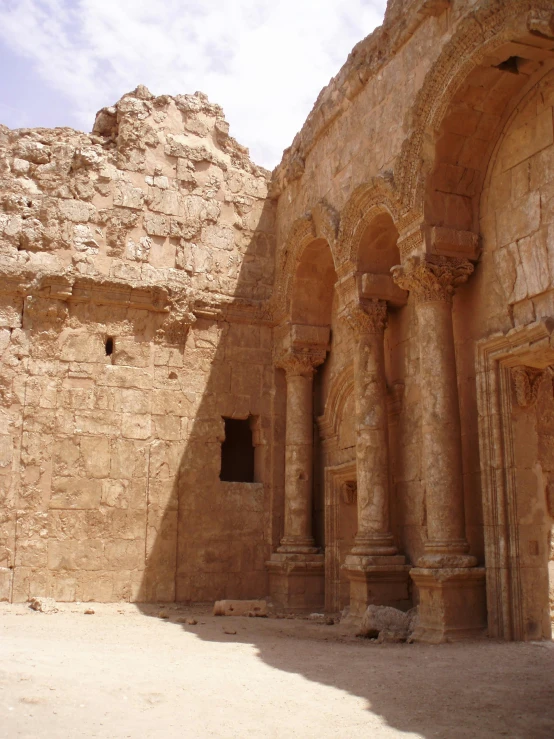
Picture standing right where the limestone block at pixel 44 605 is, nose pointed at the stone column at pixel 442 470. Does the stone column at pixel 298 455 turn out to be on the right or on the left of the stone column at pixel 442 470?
left

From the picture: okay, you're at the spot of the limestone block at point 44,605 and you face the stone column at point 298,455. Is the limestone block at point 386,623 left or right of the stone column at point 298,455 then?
right

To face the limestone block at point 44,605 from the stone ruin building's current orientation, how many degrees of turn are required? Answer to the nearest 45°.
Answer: approximately 45° to its right

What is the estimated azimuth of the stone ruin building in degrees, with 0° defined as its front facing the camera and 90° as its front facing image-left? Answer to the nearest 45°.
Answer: approximately 45°
